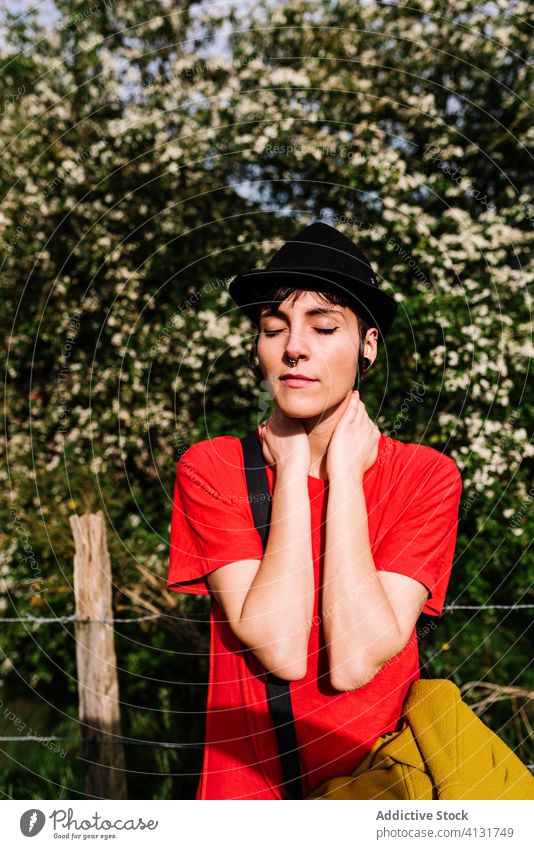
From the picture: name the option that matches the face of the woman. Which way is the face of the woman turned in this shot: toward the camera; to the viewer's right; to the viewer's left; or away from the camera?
toward the camera

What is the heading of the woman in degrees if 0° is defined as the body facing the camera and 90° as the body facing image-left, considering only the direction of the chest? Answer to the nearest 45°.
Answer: approximately 0°

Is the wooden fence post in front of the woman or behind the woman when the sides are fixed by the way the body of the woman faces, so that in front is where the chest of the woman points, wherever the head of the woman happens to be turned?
behind
